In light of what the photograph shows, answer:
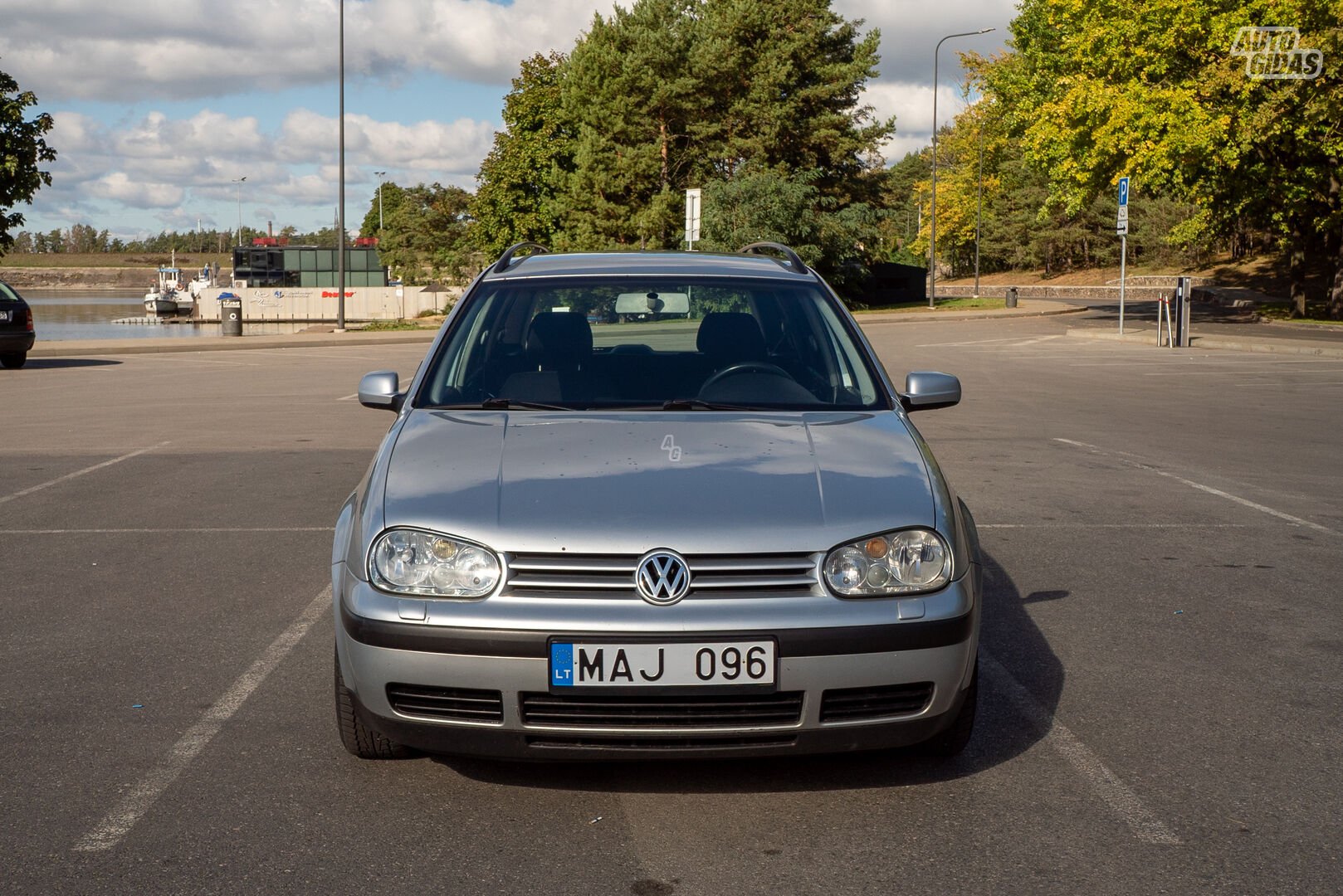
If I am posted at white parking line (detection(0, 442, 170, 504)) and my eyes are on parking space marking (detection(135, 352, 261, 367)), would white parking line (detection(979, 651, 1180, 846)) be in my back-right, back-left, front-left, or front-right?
back-right

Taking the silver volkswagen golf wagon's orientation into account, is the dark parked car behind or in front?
behind

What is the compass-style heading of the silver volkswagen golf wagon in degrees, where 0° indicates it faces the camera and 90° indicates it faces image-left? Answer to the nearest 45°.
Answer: approximately 0°
